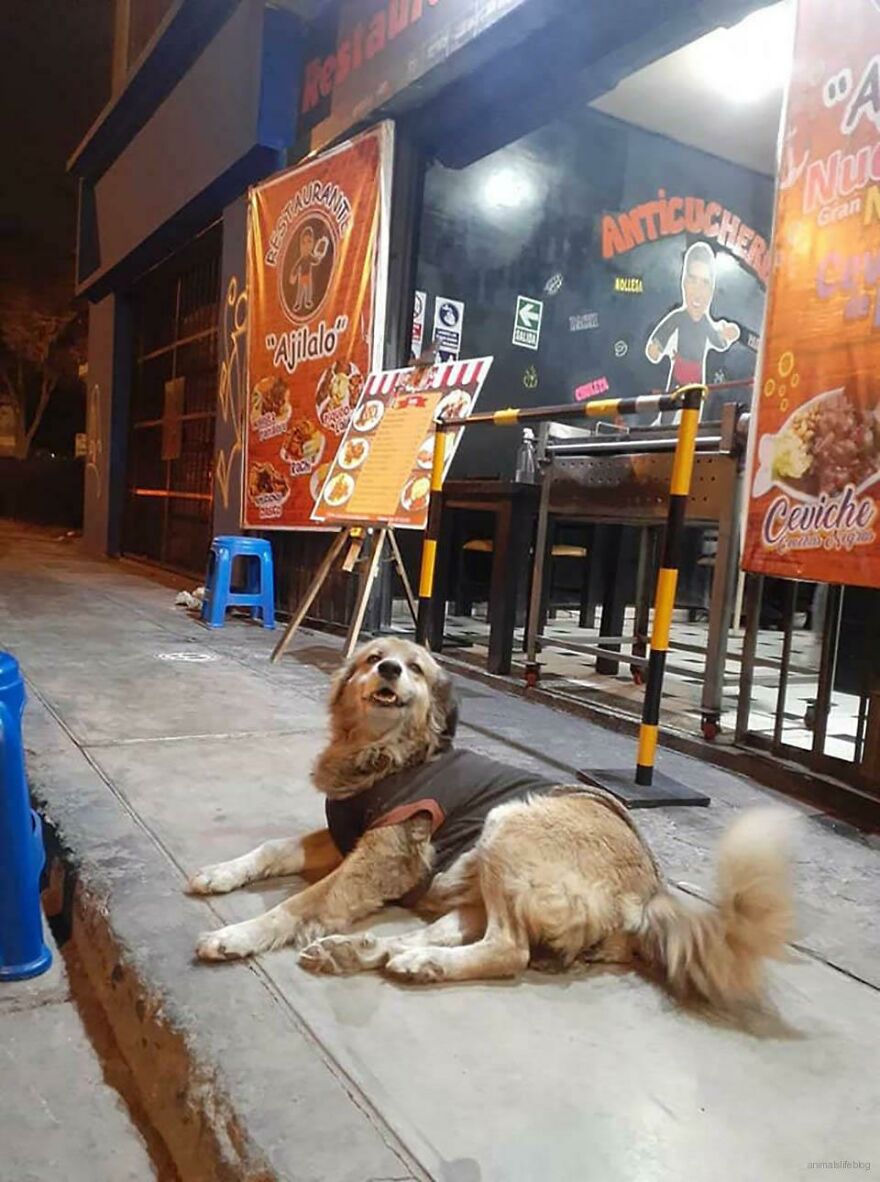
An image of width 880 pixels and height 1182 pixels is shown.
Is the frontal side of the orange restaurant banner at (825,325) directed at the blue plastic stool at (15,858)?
yes

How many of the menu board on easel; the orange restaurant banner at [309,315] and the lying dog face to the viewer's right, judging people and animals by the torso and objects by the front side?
0

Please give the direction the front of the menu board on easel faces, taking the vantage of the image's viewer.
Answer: facing the viewer and to the left of the viewer

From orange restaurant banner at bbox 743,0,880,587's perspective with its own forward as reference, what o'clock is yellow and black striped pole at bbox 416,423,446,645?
The yellow and black striped pole is roughly at 2 o'clock from the orange restaurant banner.

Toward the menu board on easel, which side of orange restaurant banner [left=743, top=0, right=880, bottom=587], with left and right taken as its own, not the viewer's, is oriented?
right

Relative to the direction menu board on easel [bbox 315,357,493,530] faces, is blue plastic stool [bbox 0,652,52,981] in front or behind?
in front

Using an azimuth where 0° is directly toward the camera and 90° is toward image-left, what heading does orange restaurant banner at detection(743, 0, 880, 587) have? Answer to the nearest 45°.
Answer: approximately 45°

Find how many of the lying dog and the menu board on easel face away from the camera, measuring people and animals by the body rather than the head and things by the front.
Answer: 0

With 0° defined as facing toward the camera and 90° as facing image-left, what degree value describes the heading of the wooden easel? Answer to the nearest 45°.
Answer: approximately 45°

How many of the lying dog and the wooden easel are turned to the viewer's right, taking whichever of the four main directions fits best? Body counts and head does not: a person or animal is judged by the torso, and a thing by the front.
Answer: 0

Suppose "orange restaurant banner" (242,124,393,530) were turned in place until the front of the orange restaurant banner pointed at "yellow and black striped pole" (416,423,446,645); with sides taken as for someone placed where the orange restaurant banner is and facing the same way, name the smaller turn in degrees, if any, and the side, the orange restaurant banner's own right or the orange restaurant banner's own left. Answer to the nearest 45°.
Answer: approximately 45° to the orange restaurant banner's own left

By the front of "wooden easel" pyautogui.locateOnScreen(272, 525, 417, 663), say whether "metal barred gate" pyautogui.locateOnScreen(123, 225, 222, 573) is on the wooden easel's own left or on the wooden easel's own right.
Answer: on the wooden easel's own right

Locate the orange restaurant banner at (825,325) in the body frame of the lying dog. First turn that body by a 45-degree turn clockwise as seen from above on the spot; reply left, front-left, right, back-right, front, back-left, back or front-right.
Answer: right

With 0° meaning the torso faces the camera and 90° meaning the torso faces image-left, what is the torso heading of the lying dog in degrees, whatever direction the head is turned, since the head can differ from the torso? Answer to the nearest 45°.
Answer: approximately 90°
